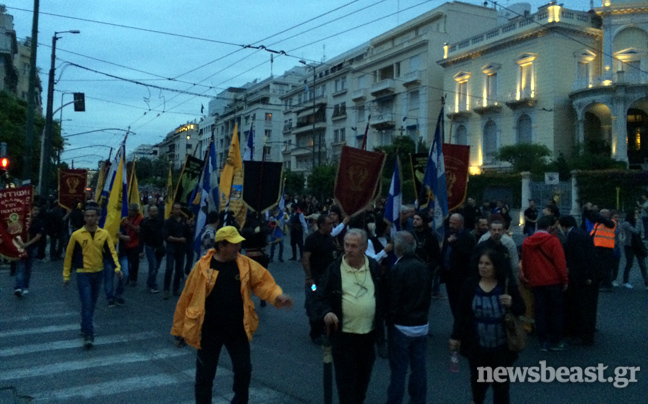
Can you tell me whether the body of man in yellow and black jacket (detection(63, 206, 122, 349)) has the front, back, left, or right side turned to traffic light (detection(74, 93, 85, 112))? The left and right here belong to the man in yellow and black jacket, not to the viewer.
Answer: back

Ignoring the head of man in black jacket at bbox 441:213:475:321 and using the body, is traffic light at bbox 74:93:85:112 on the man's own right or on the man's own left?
on the man's own right

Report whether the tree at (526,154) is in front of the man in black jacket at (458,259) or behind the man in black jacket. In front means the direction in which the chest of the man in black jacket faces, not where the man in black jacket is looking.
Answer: behind

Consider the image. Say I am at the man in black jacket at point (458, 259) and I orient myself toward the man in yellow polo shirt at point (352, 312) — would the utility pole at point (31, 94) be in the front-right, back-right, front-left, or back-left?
back-right

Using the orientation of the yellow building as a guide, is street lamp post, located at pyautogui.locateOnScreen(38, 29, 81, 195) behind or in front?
in front

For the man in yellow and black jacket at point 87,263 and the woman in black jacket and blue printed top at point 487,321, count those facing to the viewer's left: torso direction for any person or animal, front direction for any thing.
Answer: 0

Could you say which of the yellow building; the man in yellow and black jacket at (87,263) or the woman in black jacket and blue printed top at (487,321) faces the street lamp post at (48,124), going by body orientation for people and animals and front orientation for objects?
the yellow building

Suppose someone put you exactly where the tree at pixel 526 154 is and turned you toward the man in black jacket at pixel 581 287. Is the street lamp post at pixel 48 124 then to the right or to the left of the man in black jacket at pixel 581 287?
right

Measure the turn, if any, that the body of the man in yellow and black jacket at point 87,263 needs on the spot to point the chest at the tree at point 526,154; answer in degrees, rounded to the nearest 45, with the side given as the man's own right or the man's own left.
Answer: approximately 135° to the man's own left

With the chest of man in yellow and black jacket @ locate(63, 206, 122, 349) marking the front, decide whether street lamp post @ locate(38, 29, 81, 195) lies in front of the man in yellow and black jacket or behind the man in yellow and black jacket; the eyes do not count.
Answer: behind

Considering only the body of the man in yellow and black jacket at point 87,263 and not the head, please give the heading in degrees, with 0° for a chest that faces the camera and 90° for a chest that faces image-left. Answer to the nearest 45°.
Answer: approximately 0°

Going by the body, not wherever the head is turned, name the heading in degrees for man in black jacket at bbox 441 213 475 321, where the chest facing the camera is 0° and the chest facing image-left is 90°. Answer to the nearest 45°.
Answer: approximately 45°

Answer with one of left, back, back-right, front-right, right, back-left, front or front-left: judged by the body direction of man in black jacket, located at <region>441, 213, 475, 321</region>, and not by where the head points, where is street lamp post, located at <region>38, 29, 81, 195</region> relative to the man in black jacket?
right
